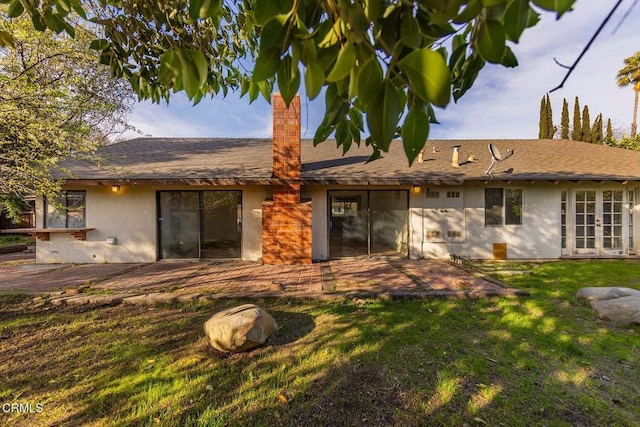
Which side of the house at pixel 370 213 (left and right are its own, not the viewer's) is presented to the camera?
back

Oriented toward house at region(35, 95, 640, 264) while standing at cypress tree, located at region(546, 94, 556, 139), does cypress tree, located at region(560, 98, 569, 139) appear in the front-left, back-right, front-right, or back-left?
back-left

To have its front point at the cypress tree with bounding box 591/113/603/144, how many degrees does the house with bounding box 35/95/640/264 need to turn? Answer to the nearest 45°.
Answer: approximately 45° to its right

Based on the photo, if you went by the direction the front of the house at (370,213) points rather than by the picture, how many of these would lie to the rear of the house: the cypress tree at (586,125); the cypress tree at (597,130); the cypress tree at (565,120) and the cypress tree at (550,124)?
0

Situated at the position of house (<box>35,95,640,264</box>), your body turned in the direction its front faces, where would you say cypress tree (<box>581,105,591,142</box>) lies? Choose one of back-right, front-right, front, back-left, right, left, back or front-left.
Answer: front-right

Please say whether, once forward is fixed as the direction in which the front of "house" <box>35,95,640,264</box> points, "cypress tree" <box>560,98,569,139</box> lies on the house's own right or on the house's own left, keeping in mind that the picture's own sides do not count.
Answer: on the house's own right

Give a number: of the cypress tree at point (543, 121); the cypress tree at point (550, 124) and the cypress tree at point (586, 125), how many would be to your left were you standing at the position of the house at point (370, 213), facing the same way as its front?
0

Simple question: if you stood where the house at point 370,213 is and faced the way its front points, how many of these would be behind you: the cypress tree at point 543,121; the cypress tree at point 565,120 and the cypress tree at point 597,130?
0

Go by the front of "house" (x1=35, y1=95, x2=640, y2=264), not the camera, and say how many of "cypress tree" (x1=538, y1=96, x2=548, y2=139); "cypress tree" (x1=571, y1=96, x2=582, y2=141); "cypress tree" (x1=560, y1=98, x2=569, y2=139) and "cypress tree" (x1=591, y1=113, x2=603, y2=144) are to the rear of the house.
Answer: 0

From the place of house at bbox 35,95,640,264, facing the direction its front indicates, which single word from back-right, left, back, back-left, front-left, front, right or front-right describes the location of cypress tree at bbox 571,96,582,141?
front-right

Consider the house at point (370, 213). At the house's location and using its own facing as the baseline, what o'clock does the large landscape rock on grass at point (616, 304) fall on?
The large landscape rock on grass is roughly at 5 o'clock from the house.
